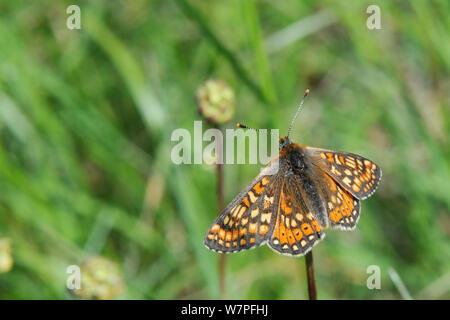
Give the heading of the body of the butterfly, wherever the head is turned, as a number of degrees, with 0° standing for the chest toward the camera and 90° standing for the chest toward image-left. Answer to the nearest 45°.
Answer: approximately 135°
